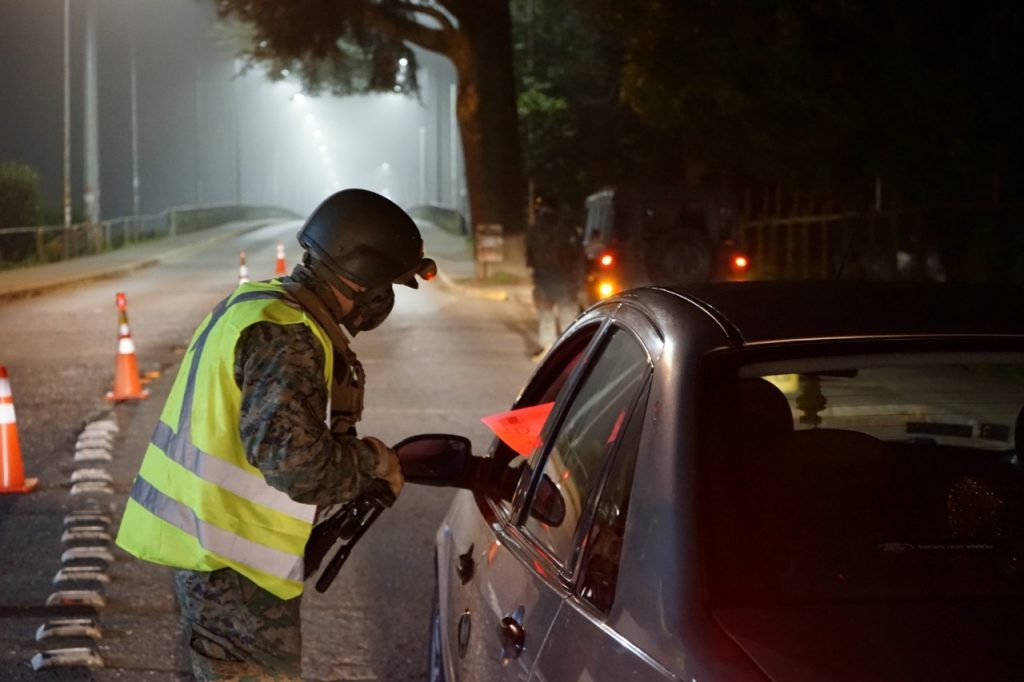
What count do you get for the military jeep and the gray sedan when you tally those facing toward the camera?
0

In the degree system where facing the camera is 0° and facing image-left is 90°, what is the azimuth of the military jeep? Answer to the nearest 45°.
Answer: approximately 180°

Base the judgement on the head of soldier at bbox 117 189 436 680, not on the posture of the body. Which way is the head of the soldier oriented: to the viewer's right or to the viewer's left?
to the viewer's right

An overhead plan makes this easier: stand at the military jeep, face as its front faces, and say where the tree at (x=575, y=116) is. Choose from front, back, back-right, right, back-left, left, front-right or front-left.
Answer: front

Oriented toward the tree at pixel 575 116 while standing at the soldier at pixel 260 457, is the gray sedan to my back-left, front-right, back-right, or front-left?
back-right

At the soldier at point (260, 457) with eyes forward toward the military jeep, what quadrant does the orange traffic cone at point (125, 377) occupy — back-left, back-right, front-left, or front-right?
front-left

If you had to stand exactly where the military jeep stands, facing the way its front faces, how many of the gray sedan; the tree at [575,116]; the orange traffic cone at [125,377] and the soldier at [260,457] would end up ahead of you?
1

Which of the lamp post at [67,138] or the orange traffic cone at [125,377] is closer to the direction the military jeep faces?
the lamp post

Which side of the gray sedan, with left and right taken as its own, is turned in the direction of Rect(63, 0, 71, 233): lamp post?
front

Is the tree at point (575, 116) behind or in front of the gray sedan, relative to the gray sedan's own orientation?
in front

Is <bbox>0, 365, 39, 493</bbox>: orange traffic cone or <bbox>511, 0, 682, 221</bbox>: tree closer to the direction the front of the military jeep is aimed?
the tree

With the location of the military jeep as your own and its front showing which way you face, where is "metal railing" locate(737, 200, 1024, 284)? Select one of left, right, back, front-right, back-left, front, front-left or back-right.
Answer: right

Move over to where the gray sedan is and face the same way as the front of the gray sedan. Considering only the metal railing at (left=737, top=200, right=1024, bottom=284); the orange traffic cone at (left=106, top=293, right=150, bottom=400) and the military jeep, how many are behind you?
0

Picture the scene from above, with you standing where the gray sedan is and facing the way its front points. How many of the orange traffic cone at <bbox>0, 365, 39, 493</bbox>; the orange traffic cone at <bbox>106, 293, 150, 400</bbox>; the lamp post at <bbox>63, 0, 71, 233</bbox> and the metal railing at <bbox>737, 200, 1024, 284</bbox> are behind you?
0

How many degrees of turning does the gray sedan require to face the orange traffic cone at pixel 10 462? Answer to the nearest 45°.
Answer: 0° — it already faces it

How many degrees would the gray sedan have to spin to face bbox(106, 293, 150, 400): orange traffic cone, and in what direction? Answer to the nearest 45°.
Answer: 0° — it already faces it

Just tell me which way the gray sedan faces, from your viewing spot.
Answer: facing away from the viewer and to the left of the viewer

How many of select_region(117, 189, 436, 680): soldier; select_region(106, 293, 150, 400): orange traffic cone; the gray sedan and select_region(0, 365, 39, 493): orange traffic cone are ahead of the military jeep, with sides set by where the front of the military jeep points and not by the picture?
0

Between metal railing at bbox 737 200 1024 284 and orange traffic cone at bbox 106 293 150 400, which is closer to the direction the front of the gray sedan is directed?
the orange traffic cone
